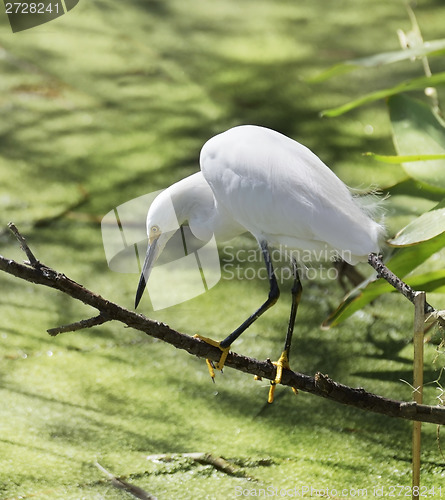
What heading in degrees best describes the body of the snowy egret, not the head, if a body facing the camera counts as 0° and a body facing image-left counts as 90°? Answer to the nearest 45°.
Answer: approximately 90°

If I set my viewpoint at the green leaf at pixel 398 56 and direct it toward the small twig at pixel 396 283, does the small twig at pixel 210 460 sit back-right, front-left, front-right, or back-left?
front-right
